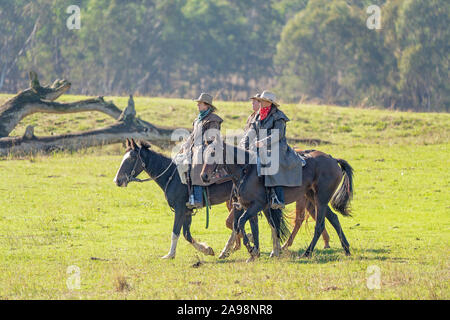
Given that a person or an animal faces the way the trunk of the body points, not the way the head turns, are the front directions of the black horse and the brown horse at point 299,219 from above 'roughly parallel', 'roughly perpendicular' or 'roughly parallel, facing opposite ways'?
roughly parallel

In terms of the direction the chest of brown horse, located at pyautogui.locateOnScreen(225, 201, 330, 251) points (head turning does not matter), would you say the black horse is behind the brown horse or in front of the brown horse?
in front

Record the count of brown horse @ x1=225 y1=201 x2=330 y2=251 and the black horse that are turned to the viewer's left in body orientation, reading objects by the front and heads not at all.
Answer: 2

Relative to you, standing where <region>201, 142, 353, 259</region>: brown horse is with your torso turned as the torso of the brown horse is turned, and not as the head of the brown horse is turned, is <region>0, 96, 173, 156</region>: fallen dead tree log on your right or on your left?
on your right

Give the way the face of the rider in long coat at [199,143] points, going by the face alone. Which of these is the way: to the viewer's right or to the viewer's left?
to the viewer's left

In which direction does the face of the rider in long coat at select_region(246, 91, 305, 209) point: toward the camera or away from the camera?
toward the camera

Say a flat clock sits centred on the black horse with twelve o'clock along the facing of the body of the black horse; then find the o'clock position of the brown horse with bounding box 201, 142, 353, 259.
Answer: The brown horse is roughly at 6 o'clock from the black horse.

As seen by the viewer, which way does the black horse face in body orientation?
to the viewer's left

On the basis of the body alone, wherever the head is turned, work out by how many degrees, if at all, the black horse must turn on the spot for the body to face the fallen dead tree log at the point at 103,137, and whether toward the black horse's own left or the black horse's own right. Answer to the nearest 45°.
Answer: approximately 90° to the black horse's own right

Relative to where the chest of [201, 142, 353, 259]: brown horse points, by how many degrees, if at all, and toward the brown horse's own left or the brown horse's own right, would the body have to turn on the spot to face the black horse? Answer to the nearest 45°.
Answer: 0° — it already faces it

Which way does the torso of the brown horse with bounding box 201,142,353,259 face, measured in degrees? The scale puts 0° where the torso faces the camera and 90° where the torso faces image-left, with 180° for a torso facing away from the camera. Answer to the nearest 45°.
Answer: approximately 90°

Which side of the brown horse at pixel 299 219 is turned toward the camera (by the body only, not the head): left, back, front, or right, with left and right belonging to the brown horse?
left

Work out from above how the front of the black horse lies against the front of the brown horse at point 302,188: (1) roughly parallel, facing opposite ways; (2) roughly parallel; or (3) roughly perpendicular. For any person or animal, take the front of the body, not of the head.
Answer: roughly parallel

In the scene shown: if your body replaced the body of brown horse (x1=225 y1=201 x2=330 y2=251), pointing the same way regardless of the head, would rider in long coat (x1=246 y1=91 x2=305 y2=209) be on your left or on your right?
on your left
